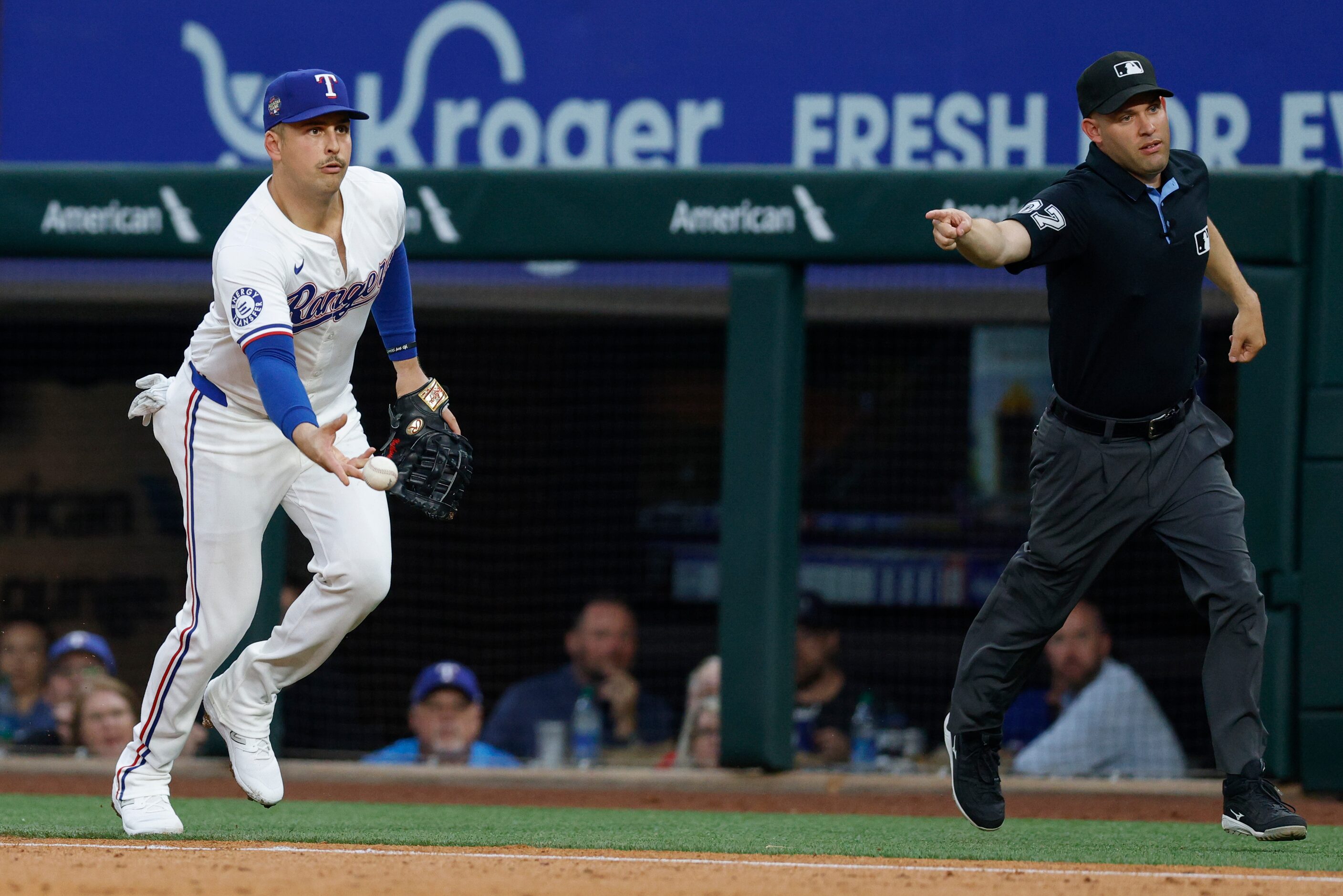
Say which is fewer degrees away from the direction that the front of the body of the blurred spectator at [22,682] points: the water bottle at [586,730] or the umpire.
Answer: the umpire

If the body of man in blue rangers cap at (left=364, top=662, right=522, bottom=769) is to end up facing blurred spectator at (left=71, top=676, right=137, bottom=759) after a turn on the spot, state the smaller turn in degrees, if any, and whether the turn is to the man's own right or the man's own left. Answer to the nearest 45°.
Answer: approximately 90° to the man's own right

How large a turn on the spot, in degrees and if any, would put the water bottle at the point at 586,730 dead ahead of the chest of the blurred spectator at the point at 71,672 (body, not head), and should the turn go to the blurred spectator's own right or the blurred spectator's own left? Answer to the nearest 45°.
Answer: approximately 90° to the blurred spectator's own left

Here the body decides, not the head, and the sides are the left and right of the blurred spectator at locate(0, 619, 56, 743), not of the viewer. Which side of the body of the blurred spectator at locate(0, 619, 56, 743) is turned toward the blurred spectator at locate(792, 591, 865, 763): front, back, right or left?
left

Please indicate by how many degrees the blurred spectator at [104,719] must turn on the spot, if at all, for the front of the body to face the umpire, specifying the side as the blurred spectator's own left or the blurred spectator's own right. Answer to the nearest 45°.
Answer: approximately 45° to the blurred spectator's own left

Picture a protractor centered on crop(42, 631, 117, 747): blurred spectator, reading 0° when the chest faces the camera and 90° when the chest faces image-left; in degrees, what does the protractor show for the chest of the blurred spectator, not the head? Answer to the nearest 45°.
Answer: approximately 0°

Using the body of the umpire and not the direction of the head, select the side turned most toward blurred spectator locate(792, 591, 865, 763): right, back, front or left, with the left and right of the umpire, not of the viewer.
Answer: back

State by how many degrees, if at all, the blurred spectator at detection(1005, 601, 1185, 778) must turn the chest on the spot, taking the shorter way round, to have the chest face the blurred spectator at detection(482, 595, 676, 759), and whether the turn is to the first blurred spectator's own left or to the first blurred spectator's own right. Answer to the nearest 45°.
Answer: approximately 45° to the first blurred spectator's own right

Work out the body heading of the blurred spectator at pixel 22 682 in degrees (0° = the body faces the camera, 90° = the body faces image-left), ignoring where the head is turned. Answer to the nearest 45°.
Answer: approximately 0°

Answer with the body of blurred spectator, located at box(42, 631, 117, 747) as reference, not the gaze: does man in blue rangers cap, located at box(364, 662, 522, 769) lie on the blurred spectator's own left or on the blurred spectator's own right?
on the blurred spectator's own left

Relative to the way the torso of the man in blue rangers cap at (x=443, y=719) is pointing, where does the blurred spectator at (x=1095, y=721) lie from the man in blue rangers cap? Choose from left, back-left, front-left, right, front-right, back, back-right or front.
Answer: left
